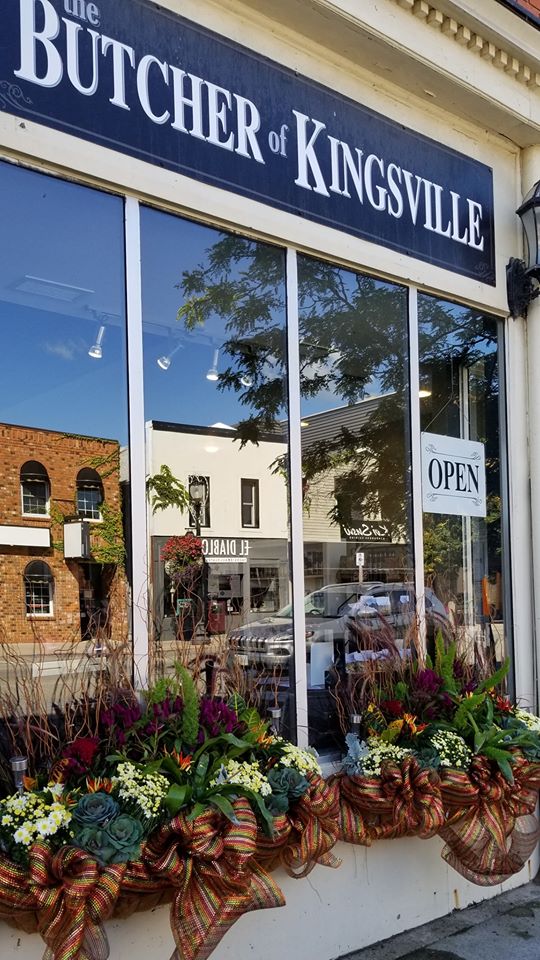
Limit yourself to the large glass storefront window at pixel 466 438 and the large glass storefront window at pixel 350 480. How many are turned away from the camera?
0

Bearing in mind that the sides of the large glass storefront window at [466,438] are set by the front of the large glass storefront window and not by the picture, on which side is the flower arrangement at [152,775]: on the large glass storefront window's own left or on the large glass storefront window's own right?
on the large glass storefront window's own right

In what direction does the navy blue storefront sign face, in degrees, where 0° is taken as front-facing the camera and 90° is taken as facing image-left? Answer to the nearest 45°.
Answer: approximately 315°

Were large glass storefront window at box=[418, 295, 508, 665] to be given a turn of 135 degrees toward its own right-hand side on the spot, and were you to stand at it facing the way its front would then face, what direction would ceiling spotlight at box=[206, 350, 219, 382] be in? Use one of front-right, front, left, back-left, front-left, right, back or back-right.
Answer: front

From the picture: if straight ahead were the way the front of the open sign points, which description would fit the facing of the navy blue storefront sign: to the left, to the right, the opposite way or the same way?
the same way

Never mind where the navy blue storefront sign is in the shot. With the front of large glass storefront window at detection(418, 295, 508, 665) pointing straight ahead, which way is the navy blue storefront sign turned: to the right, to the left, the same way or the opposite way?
the same way

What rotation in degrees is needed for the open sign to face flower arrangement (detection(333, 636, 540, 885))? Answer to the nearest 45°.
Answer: approximately 45° to its right

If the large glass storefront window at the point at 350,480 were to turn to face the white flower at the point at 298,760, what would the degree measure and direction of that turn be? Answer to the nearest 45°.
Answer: approximately 45° to its right

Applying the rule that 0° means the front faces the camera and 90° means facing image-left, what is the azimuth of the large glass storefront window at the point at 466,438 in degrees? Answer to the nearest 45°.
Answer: approximately 315°

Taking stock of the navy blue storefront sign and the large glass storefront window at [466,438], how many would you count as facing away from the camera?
0

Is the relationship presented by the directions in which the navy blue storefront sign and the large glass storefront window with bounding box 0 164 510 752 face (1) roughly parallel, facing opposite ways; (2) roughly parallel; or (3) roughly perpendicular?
roughly parallel

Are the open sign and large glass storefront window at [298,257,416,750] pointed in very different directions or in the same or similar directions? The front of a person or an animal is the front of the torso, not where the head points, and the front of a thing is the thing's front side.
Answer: same or similar directions

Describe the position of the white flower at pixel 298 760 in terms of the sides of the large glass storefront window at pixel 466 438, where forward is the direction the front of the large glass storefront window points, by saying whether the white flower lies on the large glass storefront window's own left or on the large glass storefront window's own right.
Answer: on the large glass storefront window's own right
